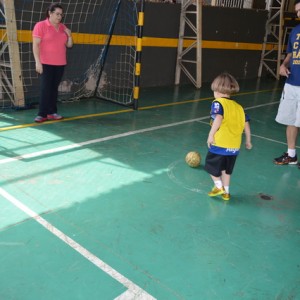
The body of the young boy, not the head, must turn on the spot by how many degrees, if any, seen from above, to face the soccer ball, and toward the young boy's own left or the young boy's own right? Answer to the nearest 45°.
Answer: approximately 45° to the young boy's own right

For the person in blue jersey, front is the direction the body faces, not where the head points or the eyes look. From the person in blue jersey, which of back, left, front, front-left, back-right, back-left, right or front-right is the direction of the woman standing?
front-right

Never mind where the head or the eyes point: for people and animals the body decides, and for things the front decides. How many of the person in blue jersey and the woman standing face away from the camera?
0

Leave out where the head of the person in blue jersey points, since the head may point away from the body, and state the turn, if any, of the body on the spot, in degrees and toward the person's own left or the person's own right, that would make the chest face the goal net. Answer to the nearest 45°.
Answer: approximately 90° to the person's own right

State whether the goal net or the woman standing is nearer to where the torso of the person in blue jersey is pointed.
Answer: the woman standing

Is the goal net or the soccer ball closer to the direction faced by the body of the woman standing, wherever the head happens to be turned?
the soccer ball

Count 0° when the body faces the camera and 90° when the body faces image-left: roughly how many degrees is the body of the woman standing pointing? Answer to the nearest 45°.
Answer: approximately 315°

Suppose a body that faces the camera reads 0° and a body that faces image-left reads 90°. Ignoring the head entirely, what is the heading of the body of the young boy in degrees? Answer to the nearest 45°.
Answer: approximately 135°

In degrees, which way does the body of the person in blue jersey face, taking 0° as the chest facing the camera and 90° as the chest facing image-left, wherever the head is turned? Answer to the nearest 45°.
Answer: approximately 45°

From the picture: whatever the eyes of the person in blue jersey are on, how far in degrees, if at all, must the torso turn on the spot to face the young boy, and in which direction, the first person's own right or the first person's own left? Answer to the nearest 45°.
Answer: approximately 45° to the first person's own left

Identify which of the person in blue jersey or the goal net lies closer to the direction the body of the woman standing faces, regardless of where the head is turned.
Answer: the person in blue jersey

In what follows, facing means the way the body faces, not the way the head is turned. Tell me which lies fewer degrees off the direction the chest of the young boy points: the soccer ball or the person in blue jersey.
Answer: the soccer ball

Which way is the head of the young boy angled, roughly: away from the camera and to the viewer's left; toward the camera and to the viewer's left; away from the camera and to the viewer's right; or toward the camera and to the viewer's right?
away from the camera and to the viewer's left

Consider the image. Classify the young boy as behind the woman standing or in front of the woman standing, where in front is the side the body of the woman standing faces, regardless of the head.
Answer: in front

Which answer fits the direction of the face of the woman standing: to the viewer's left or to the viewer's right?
to the viewer's right

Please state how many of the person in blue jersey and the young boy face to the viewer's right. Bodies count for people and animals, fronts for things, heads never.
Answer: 0
